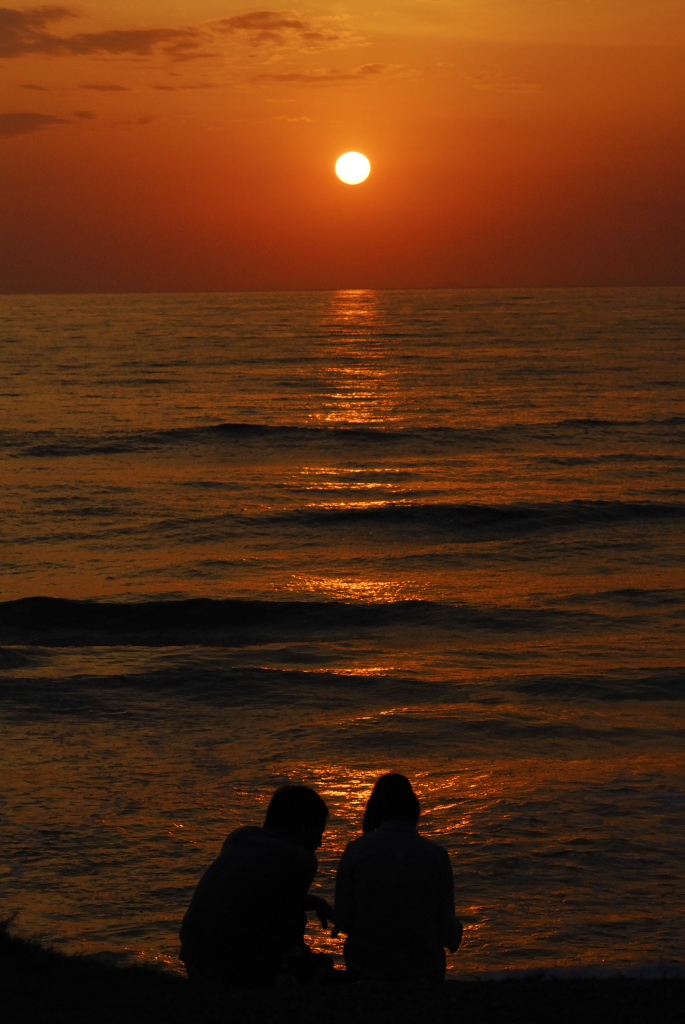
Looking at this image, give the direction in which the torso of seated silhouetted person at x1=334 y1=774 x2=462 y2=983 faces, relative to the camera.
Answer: away from the camera

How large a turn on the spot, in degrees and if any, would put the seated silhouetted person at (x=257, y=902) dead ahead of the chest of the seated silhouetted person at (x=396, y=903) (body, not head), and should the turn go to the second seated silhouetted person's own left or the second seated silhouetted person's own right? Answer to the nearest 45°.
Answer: approximately 90° to the second seated silhouetted person's own left

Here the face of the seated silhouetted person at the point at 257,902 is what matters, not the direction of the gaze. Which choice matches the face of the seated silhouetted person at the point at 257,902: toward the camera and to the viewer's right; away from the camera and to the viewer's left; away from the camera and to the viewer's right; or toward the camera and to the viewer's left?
away from the camera and to the viewer's right

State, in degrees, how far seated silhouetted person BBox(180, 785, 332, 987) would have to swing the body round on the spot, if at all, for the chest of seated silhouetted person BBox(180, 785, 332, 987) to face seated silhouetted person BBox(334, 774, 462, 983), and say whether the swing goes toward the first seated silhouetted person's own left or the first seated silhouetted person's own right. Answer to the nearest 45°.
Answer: approximately 45° to the first seated silhouetted person's own right

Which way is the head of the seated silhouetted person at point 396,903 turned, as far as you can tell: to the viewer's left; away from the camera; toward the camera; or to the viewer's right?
away from the camera

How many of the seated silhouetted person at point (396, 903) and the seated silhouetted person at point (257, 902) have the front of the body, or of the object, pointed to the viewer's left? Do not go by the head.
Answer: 0

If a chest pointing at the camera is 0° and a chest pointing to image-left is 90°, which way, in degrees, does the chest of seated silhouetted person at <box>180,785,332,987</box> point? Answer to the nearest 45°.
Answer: approximately 225°
